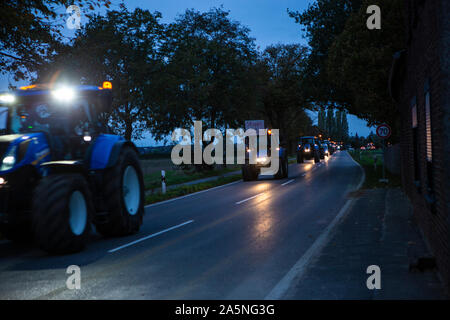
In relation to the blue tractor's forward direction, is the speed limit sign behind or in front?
behind

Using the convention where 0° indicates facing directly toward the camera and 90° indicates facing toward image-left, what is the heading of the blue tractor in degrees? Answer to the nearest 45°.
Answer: approximately 45°

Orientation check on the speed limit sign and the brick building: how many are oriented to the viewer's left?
1

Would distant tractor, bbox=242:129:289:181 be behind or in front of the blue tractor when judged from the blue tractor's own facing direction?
behind

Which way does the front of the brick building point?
to the viewer's left

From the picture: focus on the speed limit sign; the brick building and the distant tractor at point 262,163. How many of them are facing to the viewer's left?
1

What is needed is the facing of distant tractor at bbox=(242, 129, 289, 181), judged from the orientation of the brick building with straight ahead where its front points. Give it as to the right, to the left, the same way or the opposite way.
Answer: to the left

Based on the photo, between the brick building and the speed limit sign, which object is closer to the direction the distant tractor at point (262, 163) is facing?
the brick building

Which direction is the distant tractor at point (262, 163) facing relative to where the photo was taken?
toward the camera

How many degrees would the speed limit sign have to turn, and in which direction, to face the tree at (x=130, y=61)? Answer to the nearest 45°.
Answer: approximately 90° to its right

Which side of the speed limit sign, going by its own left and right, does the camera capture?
front

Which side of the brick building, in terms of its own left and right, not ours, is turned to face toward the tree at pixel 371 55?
right
